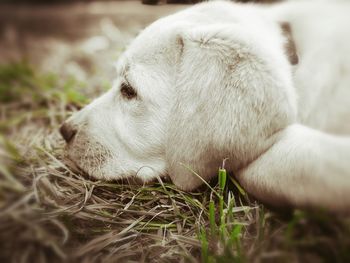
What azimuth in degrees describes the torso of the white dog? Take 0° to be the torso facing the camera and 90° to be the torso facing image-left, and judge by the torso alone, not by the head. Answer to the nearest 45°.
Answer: approximately 90°
